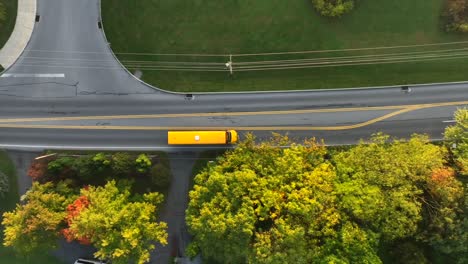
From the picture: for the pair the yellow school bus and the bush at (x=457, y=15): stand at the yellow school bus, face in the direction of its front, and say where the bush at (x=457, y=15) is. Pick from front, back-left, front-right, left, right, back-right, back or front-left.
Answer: front

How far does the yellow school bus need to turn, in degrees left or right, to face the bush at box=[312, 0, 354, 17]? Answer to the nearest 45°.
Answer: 0° — it already faces it

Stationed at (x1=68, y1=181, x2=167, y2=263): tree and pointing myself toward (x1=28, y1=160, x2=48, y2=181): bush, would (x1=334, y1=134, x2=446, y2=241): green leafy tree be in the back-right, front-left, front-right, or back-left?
back-right

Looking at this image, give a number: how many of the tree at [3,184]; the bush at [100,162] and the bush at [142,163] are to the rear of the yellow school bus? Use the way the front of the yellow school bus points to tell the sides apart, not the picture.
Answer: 3

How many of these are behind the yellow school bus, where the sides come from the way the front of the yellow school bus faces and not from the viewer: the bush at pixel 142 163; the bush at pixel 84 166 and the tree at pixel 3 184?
3

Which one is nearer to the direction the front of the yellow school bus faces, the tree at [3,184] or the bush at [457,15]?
the bush

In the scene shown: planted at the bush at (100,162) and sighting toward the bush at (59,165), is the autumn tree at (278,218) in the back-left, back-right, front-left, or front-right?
back-left

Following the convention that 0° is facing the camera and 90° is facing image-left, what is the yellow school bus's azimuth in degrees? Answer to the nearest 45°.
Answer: approximately 270°

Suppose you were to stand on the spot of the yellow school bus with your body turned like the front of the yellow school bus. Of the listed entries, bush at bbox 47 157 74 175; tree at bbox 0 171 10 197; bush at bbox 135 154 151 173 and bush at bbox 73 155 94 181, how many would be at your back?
4

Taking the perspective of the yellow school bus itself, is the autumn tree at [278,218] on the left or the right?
on its right

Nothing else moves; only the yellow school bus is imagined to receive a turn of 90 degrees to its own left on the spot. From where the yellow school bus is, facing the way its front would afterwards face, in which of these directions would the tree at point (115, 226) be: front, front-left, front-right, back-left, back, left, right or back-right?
back-left

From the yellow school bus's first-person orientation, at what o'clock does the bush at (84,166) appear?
The bush is roughly at 6 o'clock from the yellow school bus.

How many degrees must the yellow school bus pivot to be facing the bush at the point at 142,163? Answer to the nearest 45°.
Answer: approximately 180°

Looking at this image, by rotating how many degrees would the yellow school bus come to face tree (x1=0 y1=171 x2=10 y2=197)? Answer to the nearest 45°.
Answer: approximately 180°

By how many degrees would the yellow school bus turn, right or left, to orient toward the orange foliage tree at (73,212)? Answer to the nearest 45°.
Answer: approximately 135° to its right

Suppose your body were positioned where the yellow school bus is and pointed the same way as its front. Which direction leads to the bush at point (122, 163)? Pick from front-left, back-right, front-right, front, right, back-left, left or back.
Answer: back

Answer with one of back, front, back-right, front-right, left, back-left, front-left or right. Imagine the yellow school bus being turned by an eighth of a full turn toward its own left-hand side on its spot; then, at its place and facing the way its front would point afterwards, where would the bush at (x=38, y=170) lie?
back-left

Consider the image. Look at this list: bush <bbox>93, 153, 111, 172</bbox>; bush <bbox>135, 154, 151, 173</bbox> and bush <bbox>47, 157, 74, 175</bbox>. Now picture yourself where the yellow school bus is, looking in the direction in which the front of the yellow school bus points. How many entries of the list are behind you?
3

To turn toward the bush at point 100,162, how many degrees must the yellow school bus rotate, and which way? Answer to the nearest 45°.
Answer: approximately 180°
